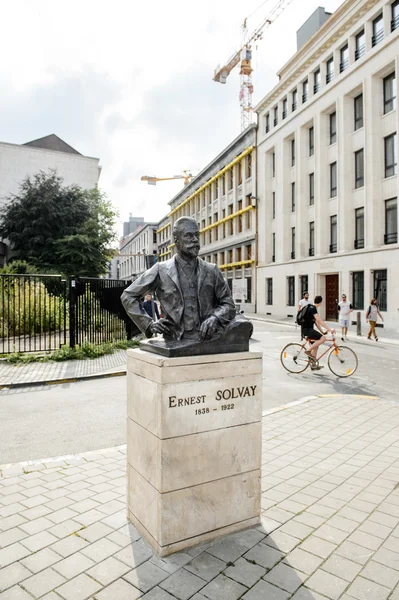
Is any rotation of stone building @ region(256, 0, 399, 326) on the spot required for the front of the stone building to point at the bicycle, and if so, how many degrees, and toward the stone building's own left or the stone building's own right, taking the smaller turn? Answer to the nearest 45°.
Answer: approximately 45° to the stone building's own left

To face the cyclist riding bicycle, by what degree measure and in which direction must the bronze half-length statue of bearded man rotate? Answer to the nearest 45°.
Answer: approximately 90° to its left

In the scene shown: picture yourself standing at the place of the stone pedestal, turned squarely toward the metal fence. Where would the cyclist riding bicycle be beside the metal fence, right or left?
right

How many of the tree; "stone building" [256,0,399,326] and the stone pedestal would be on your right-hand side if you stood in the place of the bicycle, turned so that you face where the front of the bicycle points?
1

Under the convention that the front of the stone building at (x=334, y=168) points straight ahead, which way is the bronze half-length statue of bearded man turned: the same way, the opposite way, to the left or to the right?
to the left

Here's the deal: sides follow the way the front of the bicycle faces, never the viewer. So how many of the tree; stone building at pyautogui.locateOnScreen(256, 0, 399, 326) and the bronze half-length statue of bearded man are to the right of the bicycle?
1

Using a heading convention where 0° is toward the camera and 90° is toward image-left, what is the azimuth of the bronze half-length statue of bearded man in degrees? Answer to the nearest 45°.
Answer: approximately 315°

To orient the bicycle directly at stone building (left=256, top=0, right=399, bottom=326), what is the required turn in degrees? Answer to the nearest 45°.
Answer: approximately 90° to its left

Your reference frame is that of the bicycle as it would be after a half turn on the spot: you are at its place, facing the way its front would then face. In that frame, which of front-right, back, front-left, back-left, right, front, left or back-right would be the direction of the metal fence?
front

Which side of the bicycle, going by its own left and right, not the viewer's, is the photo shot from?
right

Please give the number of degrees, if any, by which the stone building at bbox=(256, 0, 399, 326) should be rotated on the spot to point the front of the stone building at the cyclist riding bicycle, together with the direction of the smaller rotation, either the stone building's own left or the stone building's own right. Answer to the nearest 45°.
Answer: approximately 45° to the stone building's own left
